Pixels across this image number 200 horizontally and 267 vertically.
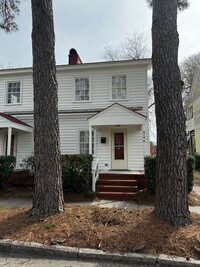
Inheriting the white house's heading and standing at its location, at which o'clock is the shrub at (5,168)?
The shrub is roughly at 2 o'clock from the white house.

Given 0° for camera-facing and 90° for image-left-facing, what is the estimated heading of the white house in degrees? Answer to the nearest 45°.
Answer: approximately 0°

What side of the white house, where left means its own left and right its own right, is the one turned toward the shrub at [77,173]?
front

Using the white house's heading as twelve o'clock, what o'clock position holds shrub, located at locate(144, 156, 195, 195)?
The shrub is roughly at 11 o'clock from the white house.

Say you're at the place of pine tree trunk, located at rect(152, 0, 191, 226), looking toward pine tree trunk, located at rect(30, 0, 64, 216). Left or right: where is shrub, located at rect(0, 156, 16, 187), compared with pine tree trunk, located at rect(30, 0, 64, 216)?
right
